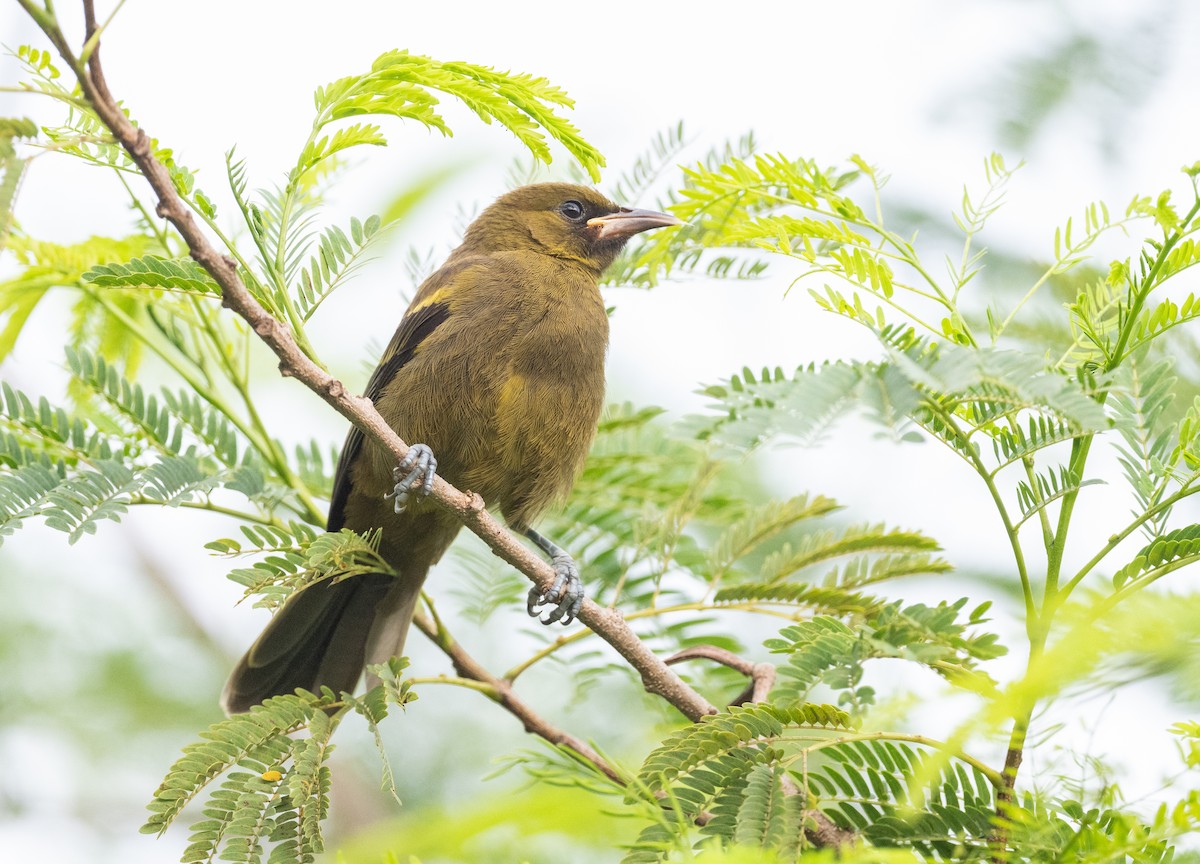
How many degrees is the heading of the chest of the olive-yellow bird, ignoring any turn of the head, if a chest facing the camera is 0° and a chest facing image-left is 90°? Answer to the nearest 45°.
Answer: approximately 315°
